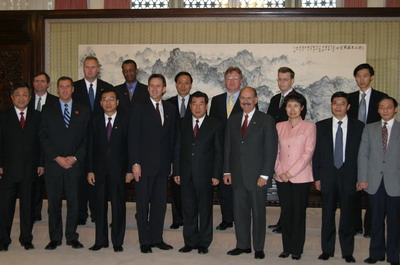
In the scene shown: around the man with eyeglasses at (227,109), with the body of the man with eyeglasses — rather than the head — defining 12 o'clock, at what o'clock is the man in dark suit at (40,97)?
The man in dark suit is roughly at 3 o'clock from the man with eyeglasses.

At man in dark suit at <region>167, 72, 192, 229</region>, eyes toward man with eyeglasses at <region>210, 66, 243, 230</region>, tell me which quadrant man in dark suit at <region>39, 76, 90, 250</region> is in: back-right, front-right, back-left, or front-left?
back-right

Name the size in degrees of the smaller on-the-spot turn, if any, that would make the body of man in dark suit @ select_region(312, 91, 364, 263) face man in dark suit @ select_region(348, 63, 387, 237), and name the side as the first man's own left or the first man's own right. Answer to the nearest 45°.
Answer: approximately 180°

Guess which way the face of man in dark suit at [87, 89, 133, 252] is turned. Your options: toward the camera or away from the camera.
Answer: toward the camera

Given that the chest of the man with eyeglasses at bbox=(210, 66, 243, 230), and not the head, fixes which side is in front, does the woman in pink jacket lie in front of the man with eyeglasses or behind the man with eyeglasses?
in front

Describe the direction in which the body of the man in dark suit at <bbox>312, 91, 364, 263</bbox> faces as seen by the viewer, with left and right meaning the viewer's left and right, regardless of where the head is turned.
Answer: facing the viewer

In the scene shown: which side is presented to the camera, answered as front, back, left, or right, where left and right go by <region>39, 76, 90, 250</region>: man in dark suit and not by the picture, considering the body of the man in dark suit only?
front

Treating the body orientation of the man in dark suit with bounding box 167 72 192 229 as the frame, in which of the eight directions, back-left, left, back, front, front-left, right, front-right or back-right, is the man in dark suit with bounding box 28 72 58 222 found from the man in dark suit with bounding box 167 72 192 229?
right

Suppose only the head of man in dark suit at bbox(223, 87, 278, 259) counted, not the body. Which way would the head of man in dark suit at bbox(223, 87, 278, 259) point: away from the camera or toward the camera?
toward the camera

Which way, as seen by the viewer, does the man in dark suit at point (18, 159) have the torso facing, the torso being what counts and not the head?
toward the camera

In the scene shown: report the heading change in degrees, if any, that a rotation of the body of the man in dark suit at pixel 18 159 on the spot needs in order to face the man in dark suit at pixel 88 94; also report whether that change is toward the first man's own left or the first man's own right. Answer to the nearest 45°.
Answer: approximately 135° to the first man's own left

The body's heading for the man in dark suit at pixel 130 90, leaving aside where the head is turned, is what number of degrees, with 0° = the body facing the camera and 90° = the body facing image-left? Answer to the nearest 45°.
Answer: approximately 0°

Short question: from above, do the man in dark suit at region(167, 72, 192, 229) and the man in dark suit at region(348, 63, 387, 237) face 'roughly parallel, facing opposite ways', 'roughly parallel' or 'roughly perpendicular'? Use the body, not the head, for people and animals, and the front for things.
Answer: roughly parallel

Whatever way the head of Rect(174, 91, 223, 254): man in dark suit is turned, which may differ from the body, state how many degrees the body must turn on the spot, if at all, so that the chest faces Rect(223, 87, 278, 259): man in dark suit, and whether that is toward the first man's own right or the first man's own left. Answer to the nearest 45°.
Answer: approximately 90° to the first man's own left

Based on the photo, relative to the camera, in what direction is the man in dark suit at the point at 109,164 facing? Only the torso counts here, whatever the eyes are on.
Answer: toward the camera
